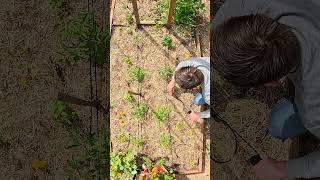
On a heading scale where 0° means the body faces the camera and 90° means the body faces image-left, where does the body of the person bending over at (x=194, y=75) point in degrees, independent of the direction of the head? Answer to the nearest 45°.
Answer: approximately 45°
